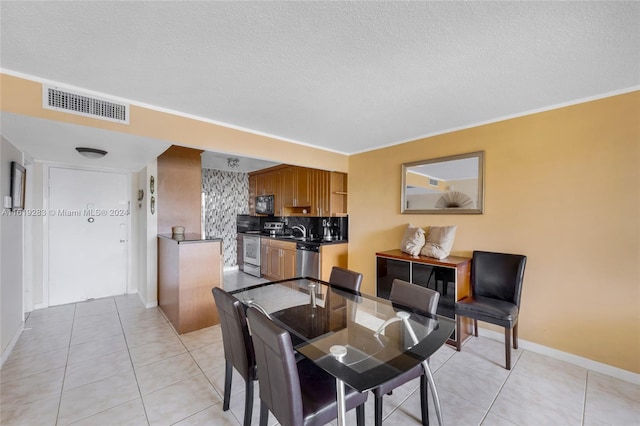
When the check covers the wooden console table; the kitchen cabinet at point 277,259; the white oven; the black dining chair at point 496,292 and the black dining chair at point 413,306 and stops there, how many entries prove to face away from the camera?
0

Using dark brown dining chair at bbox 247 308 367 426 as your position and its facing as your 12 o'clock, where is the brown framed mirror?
The brown framed mirror is roughly at 12 o'clock from the dark brown dining chair.

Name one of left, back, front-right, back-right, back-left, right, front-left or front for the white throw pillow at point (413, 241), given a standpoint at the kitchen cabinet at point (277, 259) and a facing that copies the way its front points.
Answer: left

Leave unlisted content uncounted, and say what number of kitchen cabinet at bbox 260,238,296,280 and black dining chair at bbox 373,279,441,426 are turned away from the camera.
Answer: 0

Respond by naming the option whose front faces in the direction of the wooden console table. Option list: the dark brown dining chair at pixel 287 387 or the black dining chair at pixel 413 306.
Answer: the dark brown dining chair at pixel 287 387

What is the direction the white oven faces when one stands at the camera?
facing the viewer and to the left of the viewer

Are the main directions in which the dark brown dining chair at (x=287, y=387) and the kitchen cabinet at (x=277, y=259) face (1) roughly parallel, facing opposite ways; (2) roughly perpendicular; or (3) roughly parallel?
roughly parallel, facing opposite ways

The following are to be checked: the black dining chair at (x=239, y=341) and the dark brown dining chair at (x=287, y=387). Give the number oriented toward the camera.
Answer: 0

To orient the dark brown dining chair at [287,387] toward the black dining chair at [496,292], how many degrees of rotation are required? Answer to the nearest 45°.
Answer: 0° — it already faces it

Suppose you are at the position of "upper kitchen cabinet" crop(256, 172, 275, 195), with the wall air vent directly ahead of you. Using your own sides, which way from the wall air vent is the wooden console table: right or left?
left

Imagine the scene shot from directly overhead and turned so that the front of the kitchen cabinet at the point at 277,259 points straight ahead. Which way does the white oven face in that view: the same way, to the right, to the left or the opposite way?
the same way

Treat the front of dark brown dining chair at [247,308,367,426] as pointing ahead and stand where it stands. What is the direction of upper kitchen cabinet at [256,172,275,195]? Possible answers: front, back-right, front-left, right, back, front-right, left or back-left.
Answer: front-left

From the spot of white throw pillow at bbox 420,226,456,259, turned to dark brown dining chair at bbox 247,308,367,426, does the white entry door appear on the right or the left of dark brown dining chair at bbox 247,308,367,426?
right

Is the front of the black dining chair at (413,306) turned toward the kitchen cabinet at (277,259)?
no

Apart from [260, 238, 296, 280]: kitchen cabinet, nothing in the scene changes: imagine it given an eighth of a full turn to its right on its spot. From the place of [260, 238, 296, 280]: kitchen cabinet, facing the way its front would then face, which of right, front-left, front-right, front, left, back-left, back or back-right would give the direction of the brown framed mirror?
back-left

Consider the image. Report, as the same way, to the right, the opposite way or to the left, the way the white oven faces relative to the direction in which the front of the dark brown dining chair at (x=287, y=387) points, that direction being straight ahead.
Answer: the opposite way

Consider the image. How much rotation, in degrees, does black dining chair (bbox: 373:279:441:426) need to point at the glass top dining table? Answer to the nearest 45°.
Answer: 0° — it already faces it
